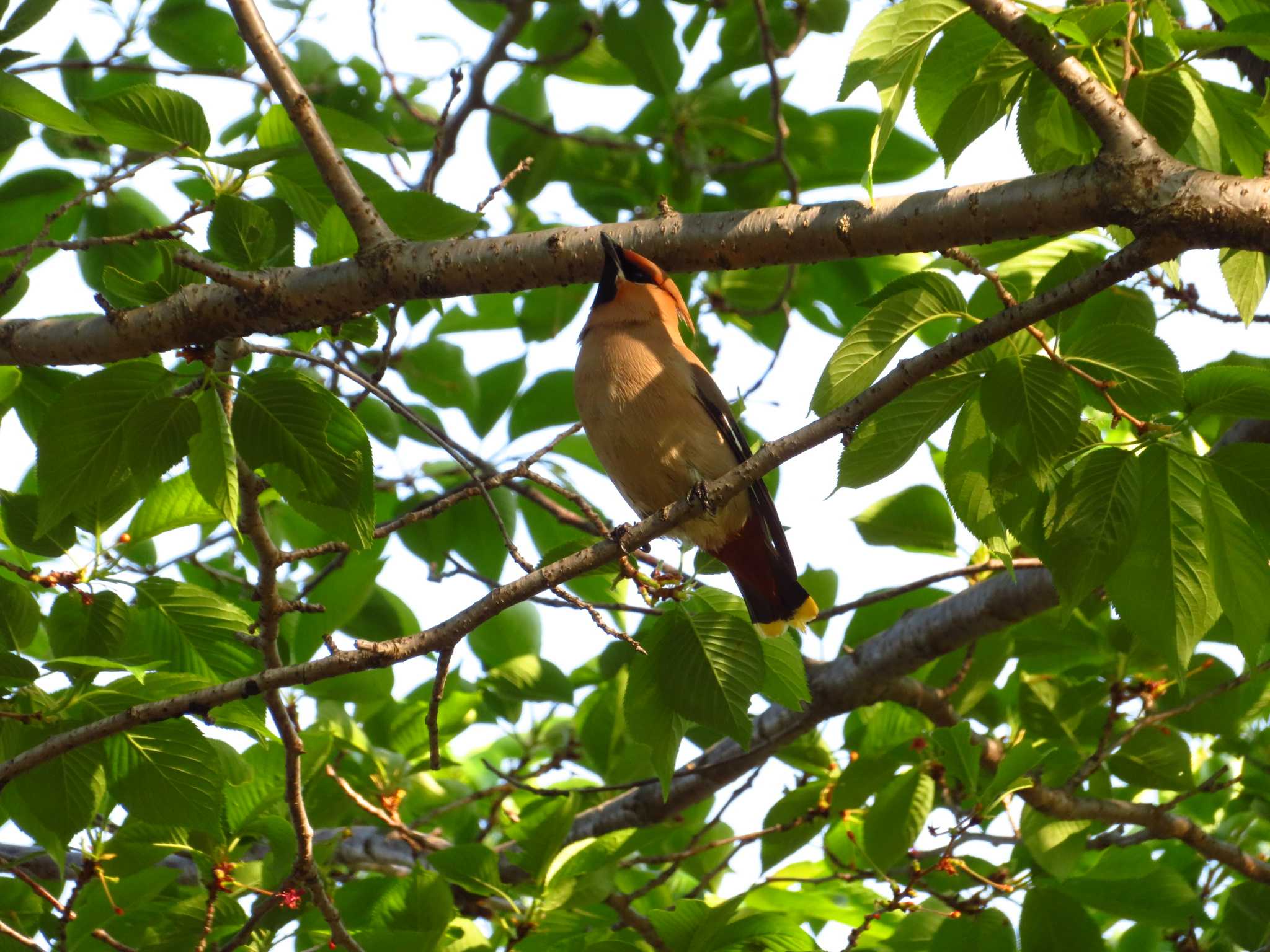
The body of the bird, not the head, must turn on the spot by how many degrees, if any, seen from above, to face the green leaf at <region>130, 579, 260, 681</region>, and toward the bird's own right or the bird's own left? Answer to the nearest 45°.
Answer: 0° — it already faces it

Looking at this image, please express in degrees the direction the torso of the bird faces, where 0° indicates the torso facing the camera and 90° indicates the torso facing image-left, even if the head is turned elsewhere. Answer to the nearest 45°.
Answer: approximately 45°

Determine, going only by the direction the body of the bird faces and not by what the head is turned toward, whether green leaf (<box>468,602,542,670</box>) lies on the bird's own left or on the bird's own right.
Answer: on the bird's own right
